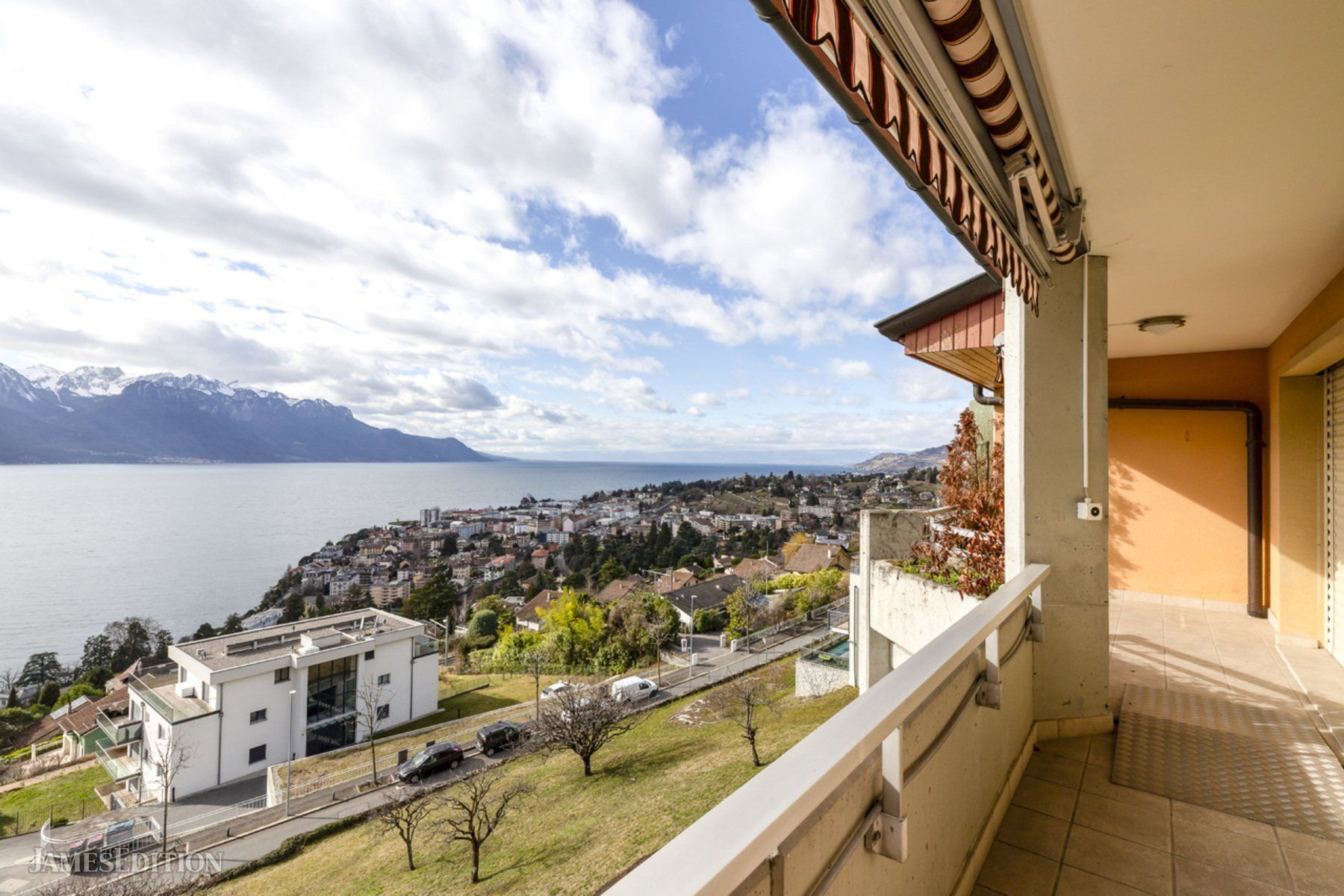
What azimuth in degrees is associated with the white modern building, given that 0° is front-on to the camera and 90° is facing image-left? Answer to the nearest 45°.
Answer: approximately 315°

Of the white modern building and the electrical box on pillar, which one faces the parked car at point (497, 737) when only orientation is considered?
the white modern building

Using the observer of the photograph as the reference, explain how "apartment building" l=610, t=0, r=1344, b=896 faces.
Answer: facing to the left of the viewer

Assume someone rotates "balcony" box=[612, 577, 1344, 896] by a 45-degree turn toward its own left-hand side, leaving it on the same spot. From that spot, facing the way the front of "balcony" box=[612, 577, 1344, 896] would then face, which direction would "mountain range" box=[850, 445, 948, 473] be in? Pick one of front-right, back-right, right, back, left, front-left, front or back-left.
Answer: back-right

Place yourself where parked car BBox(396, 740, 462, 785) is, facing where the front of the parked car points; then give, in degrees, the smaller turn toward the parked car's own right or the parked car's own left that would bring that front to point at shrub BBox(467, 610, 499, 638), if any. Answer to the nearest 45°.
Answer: approximately 135° to the parked car's own right

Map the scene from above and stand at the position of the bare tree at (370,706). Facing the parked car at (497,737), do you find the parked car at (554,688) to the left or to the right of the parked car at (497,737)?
left

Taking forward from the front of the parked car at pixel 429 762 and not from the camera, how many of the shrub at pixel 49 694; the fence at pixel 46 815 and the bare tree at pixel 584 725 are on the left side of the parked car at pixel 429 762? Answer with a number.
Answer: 1

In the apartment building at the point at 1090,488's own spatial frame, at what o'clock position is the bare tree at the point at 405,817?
The bare tree is roughly at 1 o'clock from the apartment building.

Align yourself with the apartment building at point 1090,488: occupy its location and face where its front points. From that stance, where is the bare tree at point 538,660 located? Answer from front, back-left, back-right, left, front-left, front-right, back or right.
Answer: front-right
